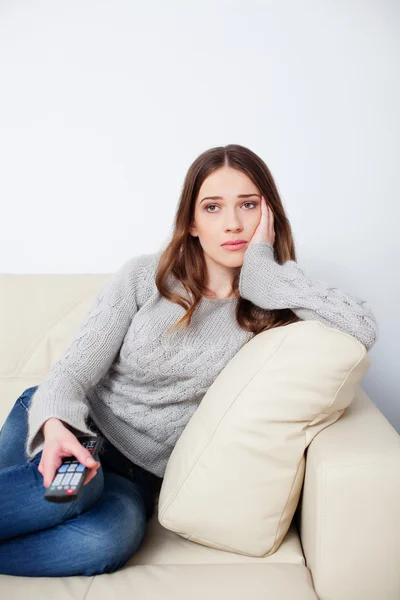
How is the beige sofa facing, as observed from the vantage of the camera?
facing the viewer
